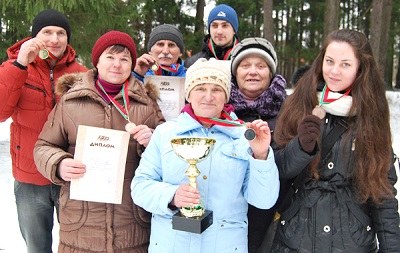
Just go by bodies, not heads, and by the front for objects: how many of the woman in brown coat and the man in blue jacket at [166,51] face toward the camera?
2

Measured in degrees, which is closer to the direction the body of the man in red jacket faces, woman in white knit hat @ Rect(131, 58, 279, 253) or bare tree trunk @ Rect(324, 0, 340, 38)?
the woman in white knit hat

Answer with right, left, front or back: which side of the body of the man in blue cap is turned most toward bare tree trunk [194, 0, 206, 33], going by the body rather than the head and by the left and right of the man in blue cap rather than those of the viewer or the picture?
back

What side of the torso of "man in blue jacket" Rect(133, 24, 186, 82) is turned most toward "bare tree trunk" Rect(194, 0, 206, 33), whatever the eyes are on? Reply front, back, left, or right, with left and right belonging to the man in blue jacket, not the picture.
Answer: back

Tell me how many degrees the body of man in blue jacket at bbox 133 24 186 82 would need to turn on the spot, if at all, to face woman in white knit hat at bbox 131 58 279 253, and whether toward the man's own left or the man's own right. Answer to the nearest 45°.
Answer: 0° — they already face them

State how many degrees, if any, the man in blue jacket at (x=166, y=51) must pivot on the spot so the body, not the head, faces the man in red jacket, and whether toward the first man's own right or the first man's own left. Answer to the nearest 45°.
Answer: approximately 45° to the first man's own right

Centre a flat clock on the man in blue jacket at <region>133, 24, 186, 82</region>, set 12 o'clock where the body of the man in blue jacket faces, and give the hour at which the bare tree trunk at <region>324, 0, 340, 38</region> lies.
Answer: The bare tree trunk is roughly at 7 o'clock from the man in blue jacket.
